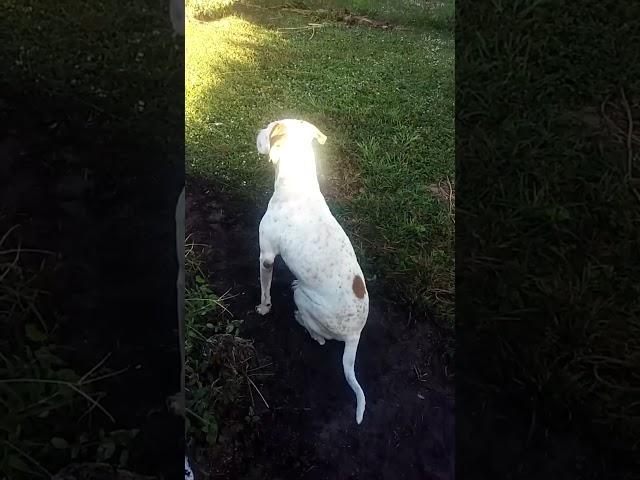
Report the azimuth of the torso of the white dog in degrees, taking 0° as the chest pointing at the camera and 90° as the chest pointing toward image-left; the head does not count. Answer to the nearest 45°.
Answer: approximately 135°
